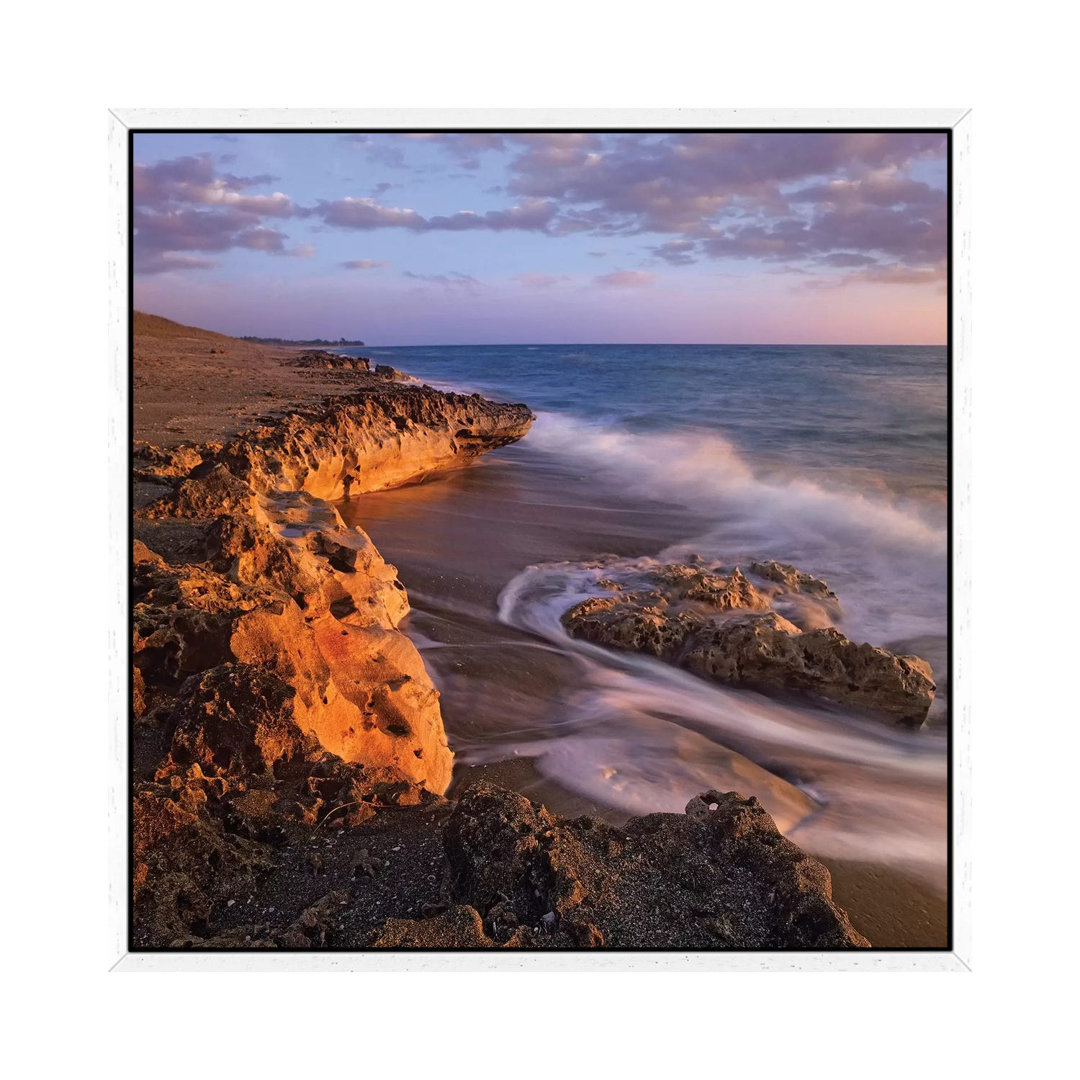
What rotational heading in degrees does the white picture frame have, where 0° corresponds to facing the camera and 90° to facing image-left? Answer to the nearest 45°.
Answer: approximately 0°
